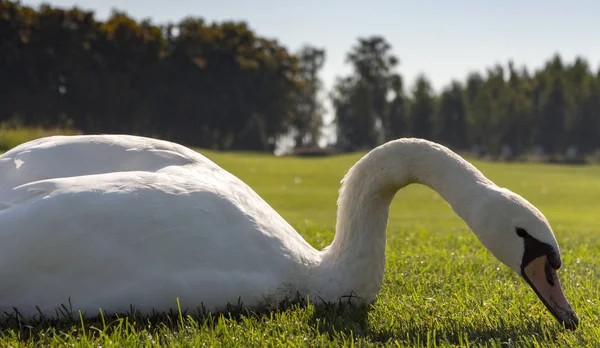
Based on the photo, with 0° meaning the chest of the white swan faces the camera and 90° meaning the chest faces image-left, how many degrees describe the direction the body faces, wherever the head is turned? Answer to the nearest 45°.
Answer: approximately 270°
